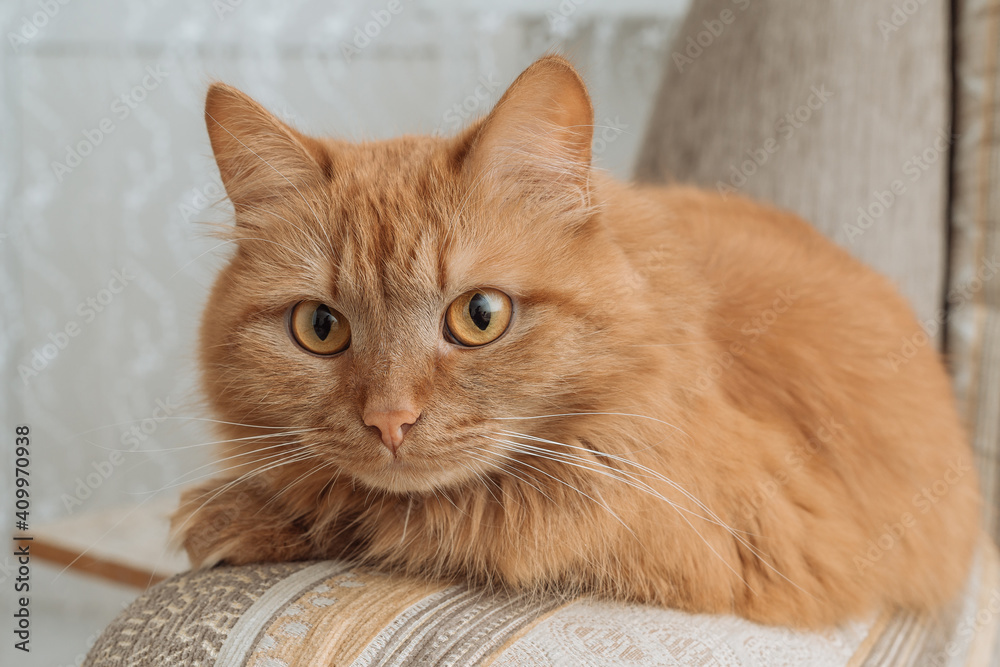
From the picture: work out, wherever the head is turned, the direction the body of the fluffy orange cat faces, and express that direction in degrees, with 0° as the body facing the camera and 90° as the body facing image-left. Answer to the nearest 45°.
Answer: approximately 45°
